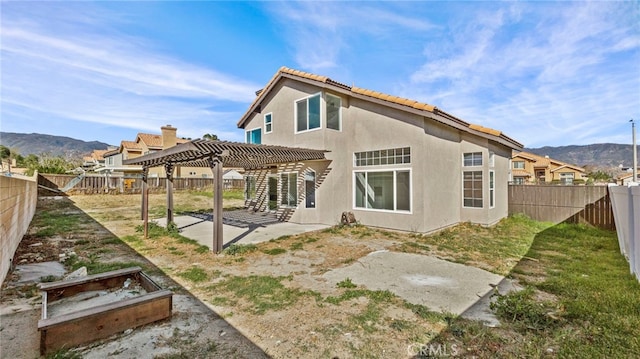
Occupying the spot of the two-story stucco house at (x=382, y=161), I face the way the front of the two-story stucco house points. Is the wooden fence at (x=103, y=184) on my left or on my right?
on my left

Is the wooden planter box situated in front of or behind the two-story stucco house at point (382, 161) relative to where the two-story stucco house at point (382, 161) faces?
behind

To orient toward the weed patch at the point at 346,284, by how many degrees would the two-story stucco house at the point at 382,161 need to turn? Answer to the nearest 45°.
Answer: approximately 135° to its right

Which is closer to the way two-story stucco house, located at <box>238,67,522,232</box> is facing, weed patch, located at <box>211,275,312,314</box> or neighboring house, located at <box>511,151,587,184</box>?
the neighboring house

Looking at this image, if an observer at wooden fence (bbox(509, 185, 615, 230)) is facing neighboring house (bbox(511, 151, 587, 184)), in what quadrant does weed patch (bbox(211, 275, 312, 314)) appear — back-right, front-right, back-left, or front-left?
back-left

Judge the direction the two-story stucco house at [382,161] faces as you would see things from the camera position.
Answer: facing away from the viewer and to the right of the viewer

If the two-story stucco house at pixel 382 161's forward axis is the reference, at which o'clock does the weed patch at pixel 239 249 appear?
The weed patch is roughly at 6 o'clock from the two-story stucco house.

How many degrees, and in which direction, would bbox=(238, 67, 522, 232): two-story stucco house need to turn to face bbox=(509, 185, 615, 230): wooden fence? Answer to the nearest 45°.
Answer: approximately 45° to its right
